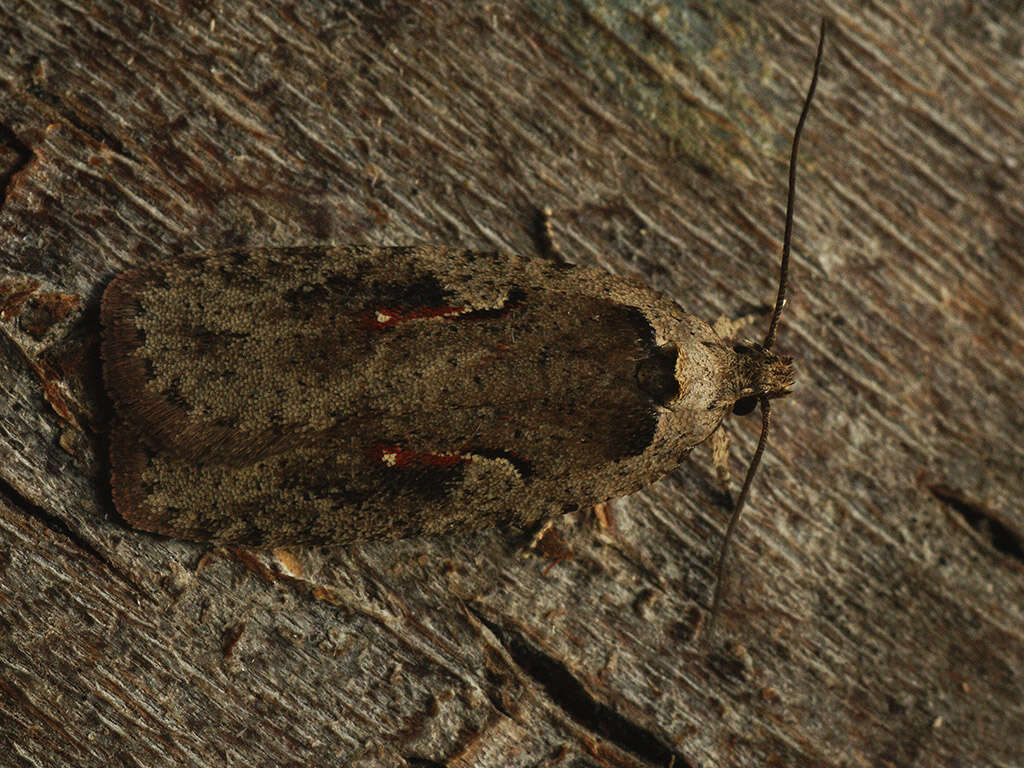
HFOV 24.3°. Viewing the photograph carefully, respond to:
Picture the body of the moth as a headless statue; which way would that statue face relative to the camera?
to the viewer's right
